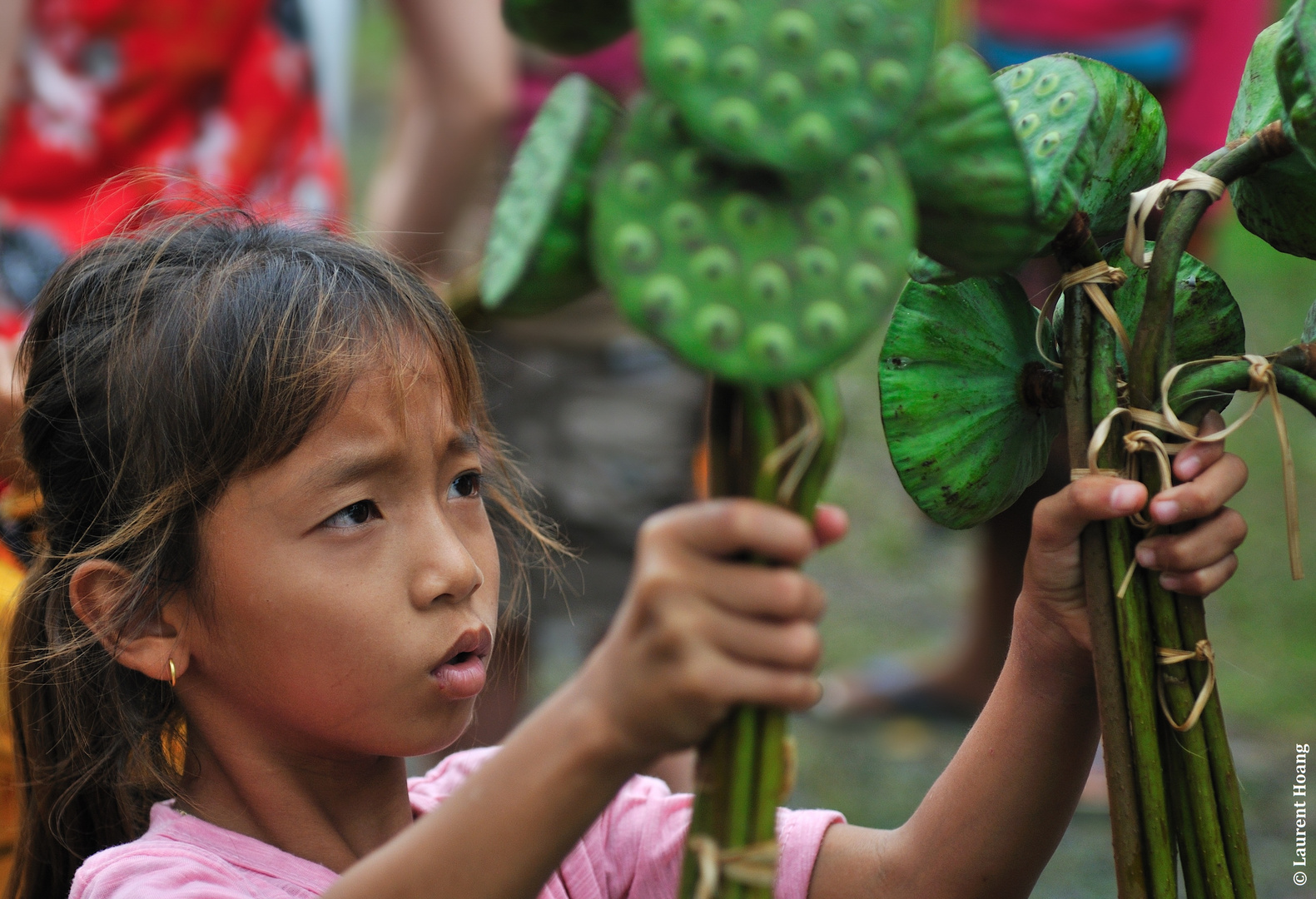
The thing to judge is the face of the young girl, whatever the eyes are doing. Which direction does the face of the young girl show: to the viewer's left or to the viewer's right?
to the viewer's right

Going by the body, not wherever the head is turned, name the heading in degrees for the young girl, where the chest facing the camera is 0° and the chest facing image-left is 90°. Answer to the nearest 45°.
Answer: approximately 315°
